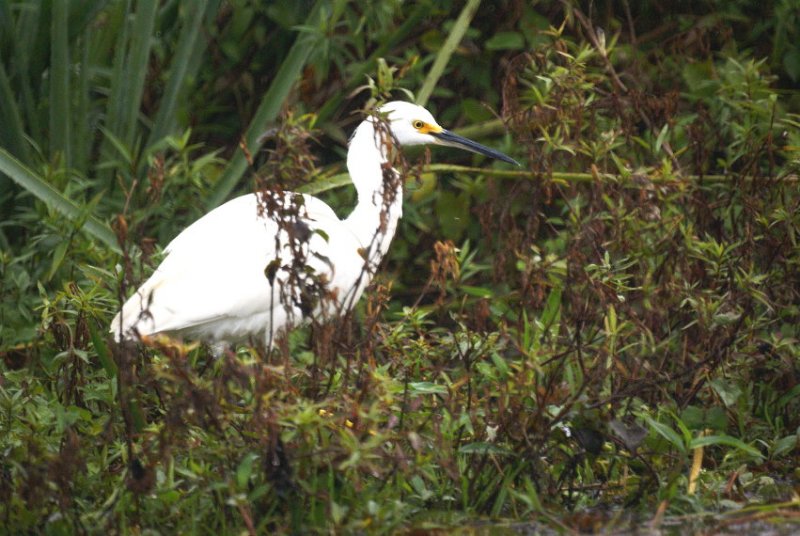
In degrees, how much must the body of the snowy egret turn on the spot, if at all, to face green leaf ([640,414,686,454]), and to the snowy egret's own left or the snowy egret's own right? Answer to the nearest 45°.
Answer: approximately 45° to the snowy egret's own right

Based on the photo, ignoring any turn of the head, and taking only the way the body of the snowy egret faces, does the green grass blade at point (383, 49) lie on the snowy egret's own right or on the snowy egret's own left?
on the snowy egret's own left

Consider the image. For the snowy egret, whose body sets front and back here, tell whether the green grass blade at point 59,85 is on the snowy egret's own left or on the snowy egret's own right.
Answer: on the snowy egret's own left

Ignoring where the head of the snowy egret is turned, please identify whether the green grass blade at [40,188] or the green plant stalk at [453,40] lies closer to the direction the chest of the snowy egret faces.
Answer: the green plant stalk

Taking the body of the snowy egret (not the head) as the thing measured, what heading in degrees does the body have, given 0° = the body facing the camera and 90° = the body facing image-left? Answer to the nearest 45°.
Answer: approximately 270°

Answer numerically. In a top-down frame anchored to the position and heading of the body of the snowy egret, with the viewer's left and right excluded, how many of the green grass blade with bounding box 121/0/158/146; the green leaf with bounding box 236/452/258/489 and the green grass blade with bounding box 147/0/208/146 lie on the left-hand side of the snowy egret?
2

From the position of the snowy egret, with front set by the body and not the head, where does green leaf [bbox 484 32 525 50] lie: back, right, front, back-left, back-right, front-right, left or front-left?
front-left

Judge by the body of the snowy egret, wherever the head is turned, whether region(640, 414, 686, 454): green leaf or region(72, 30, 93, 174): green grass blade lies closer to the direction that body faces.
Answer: the green leaf

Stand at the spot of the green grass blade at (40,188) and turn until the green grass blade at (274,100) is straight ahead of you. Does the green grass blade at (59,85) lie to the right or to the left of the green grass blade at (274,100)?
left

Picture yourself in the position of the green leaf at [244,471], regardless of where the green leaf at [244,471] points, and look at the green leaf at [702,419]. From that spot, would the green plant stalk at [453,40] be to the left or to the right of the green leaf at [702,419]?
left
